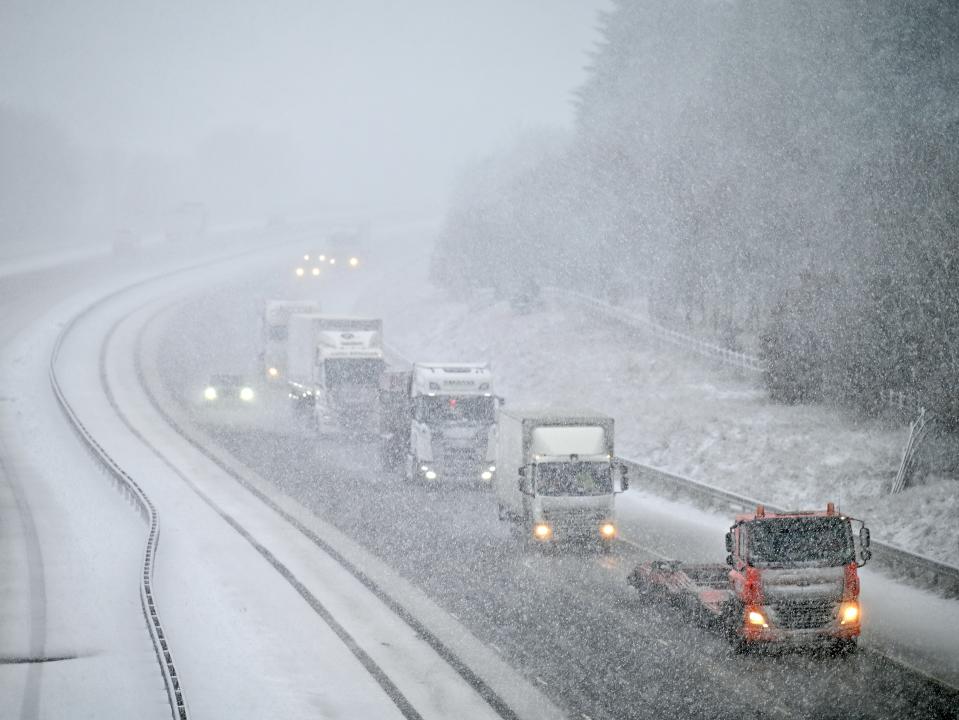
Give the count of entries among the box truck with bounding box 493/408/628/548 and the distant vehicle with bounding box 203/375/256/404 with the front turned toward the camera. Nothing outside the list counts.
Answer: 2

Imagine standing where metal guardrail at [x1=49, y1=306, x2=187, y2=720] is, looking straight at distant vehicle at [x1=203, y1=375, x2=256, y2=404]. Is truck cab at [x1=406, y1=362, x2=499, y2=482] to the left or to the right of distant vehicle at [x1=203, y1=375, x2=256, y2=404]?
right

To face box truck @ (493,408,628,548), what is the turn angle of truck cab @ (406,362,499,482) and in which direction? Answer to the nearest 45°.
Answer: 0° — it already faces it

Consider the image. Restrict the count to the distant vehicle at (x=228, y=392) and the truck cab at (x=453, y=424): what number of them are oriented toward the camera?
2

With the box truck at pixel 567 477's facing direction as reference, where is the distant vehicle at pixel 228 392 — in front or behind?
behind

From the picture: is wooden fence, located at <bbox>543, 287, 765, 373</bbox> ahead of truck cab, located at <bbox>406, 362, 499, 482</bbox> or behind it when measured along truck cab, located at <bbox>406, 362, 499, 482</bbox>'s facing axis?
behind

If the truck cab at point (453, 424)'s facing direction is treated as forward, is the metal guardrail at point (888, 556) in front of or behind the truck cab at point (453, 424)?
in front

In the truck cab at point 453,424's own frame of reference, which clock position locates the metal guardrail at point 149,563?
The metal guardrail is roughly at 1 o'clock from the truck cab.

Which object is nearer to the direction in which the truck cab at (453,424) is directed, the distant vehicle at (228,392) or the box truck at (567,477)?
the box truck

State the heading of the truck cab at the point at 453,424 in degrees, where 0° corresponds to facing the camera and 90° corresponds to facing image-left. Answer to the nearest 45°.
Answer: approximately 0°
